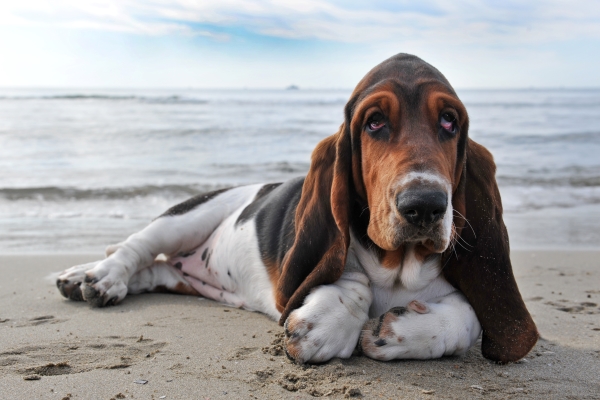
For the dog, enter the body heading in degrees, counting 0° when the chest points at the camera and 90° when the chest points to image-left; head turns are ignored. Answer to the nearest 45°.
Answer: approximately 315°
